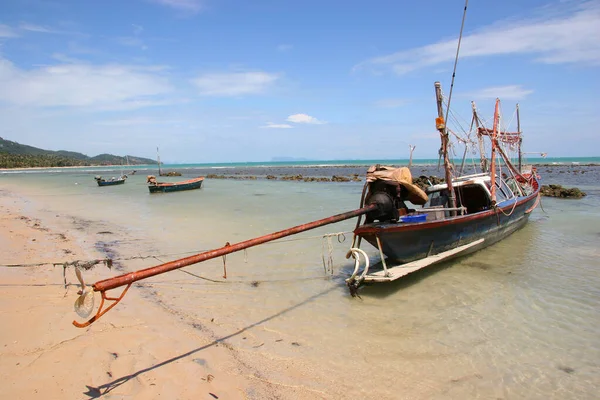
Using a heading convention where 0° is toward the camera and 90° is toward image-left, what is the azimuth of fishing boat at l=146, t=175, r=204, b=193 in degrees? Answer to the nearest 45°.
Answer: approximately 270°

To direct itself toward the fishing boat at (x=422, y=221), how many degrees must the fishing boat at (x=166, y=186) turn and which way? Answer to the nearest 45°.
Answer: approximately 90° to its right
